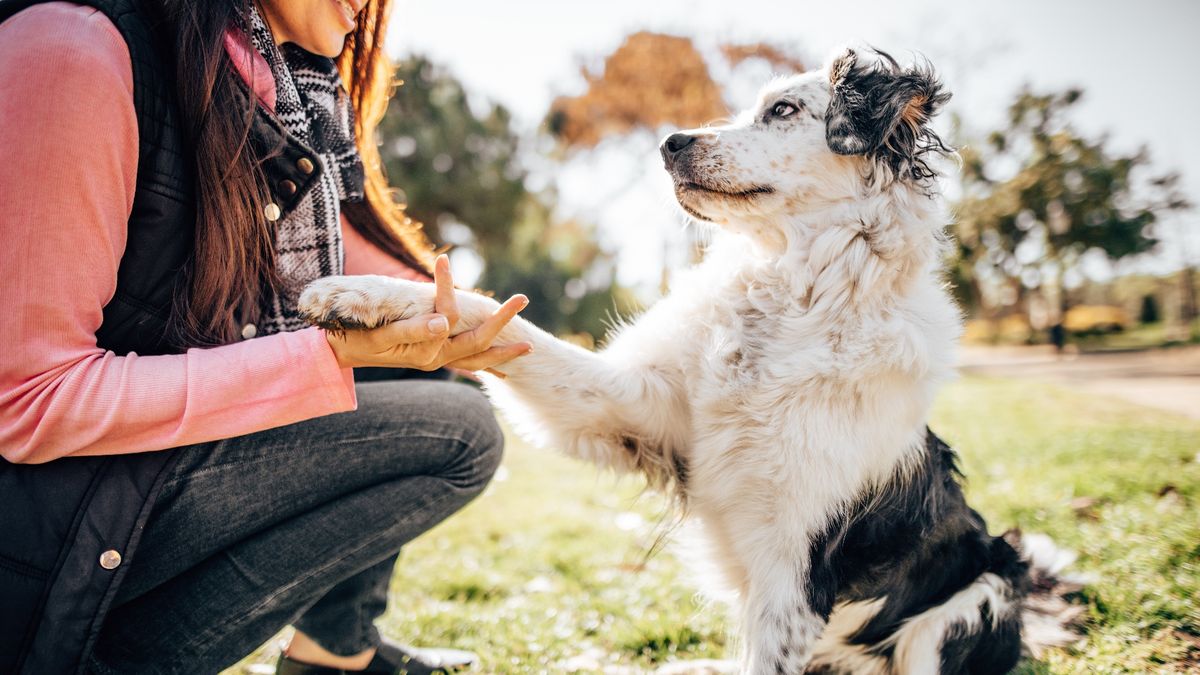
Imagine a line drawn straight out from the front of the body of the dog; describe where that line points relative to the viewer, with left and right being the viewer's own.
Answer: facing to the left of the viewer

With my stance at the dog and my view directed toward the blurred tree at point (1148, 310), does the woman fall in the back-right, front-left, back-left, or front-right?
back-left

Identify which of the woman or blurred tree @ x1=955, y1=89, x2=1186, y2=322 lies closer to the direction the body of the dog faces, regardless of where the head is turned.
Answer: the woman

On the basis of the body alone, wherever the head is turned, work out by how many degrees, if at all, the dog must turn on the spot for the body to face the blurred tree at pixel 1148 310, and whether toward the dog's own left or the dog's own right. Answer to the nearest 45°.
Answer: approximately 135° to the dog's own right

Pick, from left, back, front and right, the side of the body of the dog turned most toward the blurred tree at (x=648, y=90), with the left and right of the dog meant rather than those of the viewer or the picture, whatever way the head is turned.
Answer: right

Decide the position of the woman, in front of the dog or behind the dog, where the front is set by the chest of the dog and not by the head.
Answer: in front

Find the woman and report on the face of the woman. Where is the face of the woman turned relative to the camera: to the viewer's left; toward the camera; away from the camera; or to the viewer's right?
to the viewer's right
